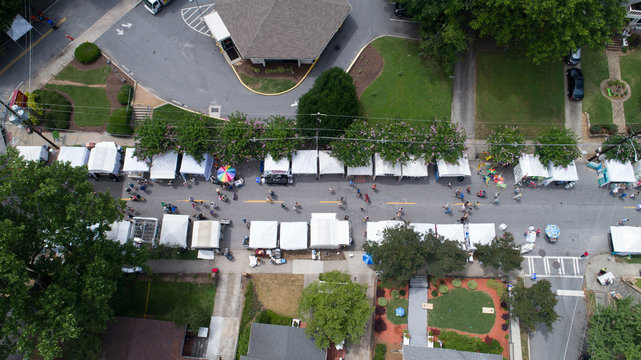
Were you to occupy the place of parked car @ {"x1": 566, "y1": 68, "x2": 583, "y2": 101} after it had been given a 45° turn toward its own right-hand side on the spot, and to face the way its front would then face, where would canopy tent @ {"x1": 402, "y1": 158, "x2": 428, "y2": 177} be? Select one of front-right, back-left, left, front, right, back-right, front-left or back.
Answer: back

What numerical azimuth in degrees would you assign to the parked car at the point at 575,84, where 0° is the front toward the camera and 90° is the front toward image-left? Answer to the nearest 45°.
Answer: approximately 180°

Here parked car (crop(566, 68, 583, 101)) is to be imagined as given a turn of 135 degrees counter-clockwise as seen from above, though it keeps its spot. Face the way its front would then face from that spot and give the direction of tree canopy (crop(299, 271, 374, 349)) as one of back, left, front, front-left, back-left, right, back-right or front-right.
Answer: front

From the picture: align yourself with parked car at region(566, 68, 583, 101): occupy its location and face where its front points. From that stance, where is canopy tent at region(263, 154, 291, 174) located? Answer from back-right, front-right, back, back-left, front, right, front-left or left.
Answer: back-left

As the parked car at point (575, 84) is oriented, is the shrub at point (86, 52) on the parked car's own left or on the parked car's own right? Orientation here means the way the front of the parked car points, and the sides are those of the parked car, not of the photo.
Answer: on the parked car's own left

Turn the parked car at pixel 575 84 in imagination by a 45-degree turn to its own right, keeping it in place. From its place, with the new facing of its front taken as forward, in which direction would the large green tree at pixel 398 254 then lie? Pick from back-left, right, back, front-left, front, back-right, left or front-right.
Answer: back

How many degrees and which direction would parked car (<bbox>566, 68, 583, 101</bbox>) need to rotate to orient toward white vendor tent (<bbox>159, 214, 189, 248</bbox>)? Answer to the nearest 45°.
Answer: approximately 135° to its left

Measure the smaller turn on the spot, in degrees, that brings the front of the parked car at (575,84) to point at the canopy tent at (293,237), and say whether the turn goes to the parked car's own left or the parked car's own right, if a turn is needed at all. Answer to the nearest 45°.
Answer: approximately 135° to the parked car's own left

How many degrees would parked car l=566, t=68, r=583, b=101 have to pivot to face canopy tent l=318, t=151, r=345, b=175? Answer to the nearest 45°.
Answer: approximately 135° to its left
